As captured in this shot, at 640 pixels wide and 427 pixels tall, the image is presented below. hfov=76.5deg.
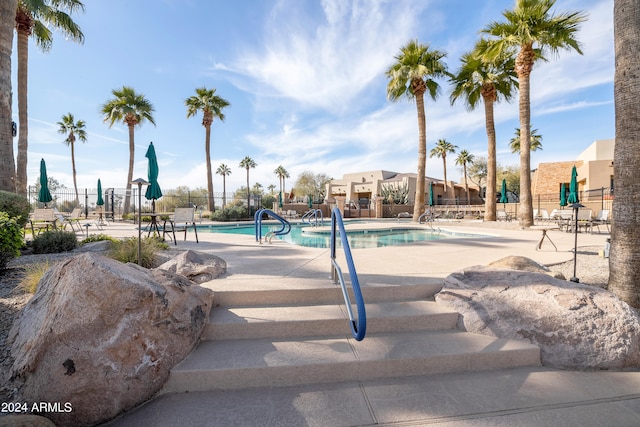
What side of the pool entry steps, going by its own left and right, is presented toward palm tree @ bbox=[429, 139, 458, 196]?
back

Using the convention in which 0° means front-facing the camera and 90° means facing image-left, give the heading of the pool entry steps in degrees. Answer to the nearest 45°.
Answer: approximately 0°

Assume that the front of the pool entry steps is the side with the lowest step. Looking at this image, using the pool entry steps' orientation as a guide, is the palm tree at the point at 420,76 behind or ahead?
behind

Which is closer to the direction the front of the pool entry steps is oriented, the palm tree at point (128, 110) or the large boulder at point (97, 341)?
the large boulder

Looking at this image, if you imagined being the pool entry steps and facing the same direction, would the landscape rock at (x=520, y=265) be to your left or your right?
on your left

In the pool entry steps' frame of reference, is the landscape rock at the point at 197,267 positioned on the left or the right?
on its right

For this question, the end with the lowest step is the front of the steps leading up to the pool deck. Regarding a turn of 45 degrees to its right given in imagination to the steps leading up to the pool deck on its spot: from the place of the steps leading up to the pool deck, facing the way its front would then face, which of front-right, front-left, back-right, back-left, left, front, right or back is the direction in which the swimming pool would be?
back-right

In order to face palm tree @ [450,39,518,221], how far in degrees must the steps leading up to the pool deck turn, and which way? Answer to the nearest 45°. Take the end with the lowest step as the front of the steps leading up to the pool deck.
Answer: approximately 135° to its left

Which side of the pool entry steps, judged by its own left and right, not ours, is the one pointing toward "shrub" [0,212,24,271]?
right

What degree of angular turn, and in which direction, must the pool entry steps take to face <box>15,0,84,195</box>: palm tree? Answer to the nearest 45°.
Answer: approximately 135° to its right
